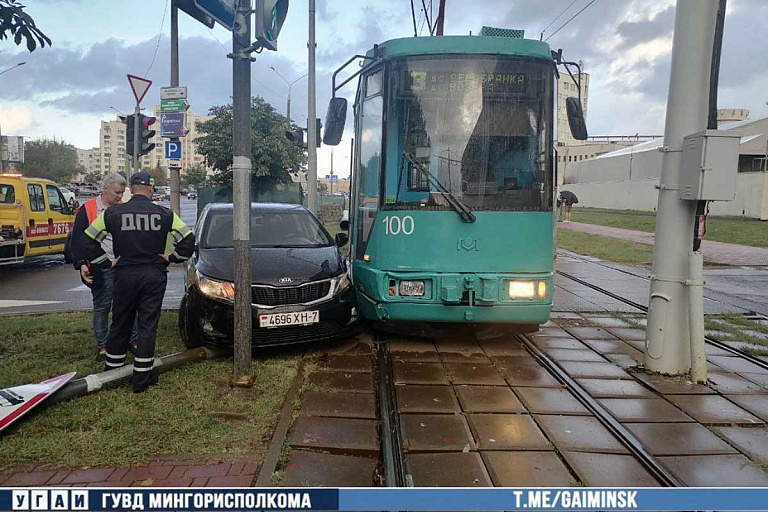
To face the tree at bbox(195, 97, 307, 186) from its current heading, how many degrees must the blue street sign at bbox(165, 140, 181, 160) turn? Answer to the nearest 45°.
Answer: approximately 180°

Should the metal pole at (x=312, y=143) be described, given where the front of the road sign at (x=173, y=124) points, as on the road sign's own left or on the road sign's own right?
on the road sign's own left

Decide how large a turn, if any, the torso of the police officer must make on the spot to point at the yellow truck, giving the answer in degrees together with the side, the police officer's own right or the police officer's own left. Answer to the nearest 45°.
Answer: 0° — they already face it

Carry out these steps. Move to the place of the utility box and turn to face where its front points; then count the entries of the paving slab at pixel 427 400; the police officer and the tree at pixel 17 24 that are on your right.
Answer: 3

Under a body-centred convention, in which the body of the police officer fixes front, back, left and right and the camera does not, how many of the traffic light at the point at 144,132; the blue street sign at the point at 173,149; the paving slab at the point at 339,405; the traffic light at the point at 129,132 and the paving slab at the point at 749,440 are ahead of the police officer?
3

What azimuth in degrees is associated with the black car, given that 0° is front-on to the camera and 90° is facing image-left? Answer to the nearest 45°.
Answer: approximately 315°

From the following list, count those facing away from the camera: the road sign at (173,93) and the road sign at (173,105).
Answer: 0

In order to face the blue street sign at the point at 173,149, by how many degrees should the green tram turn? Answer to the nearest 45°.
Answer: approximately 135° to its right

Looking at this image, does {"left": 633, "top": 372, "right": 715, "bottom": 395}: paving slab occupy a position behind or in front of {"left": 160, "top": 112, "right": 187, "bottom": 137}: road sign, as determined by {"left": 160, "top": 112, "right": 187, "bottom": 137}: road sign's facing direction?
in front

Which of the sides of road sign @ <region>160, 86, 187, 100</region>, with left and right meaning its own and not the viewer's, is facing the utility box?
front

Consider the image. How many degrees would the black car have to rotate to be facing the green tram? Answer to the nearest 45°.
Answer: approximately 45° to its left

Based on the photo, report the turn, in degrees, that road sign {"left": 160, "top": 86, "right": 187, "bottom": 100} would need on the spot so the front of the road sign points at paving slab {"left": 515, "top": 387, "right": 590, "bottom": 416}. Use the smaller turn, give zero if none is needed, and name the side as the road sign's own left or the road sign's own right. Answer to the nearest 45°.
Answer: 0° — it already faces it

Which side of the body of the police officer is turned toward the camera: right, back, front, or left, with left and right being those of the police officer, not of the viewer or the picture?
back
